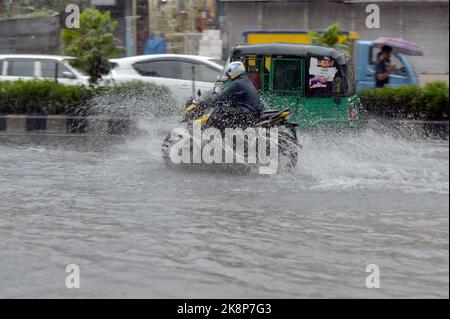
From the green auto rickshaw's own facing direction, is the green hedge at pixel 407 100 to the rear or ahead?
to the rear

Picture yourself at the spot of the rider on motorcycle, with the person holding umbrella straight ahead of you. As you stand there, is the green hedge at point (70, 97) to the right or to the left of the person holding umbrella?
left

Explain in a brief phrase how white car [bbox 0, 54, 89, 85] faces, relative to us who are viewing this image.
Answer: facing to the right of the viewer

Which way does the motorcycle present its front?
to the viewer's left

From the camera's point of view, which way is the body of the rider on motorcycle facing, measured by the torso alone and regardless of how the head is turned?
to the viewer's left

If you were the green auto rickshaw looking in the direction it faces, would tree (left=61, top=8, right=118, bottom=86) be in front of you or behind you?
in front

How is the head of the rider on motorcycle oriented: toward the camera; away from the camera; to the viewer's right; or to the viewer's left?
to the viewer's left

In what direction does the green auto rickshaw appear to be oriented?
to the viewer's left

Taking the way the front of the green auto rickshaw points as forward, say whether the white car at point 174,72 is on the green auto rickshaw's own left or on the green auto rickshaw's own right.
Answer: on the green auto rickshaw's own right

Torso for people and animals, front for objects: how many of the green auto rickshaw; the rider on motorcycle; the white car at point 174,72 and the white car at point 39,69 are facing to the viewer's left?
2

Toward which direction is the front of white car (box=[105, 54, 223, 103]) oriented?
to the viewer's right

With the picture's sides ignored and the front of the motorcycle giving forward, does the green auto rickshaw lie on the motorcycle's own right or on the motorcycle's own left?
on the motorcycle's own right

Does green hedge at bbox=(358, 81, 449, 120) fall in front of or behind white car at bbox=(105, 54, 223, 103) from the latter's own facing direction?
in front

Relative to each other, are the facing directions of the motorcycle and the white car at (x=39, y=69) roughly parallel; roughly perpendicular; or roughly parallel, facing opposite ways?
roughly parallel, facing opposite ways
